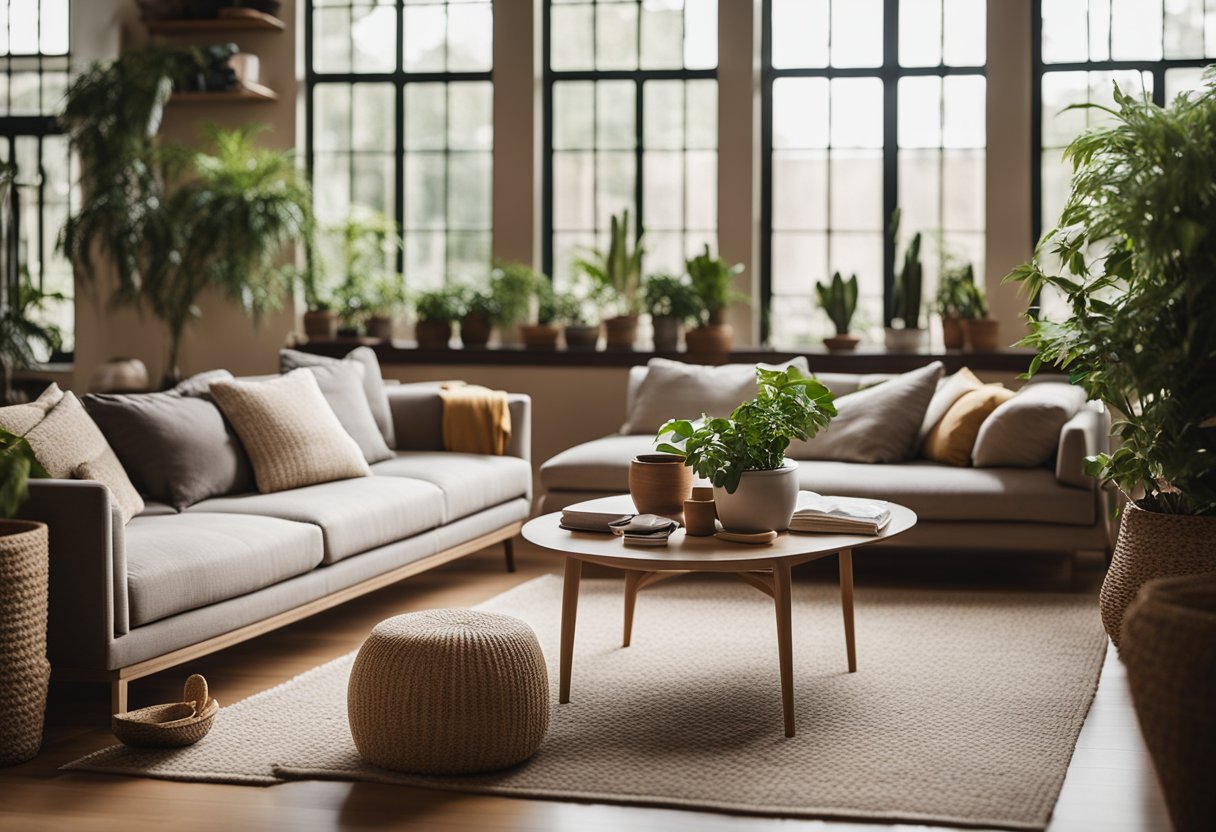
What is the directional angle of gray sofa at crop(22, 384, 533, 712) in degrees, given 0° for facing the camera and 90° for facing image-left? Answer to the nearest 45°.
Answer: approximately 315°

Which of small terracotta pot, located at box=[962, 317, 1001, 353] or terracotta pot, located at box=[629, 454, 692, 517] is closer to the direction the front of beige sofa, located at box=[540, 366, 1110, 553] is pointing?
the terracotta pot

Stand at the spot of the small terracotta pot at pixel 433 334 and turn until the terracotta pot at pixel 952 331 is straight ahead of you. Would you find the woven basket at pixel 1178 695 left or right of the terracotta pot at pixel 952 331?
right

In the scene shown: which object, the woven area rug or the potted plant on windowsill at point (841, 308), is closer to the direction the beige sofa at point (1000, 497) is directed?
the woven area rug

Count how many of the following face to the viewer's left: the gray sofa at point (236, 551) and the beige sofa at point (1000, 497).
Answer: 0

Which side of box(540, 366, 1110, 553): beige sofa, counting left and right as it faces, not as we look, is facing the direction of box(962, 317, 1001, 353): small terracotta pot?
back

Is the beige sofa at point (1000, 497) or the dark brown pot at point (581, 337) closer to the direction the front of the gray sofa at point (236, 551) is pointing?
the beige sofa

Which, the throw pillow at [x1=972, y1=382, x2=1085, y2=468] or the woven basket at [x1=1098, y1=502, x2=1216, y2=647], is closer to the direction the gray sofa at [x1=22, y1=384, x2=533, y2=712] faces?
the woven basket

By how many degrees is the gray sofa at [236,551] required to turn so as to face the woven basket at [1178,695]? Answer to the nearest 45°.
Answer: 0° — it already faces it

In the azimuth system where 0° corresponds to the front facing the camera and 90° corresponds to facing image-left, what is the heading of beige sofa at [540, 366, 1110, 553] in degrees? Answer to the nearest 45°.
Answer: approximately 0°
